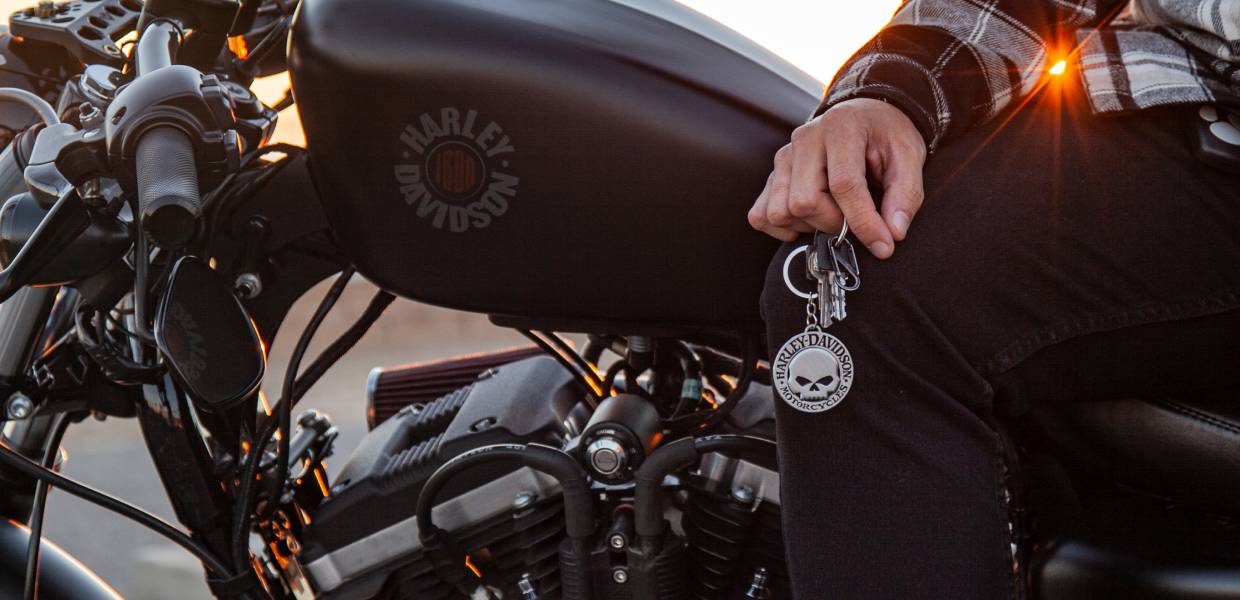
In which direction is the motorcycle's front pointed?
to the viewer's left
